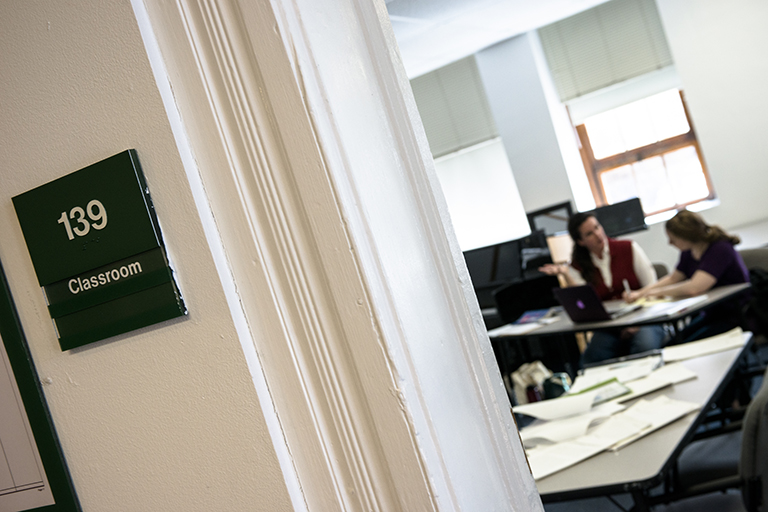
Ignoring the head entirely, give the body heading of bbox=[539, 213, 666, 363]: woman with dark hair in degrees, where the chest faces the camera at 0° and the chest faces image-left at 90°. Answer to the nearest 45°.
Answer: approximately 0°

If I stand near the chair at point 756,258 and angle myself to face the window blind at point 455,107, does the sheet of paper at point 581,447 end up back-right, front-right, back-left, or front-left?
back-left

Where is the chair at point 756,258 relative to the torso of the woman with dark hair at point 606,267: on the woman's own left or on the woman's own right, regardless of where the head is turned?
on the woman's own left

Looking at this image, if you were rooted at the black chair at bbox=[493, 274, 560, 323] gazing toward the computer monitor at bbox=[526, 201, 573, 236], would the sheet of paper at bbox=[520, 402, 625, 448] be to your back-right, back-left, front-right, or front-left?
back-right

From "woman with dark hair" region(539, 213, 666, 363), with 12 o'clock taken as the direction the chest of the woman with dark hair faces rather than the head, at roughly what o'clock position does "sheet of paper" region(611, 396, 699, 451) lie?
The sheet of paper is roughly at 12 o'clock from the woman with dark hair.

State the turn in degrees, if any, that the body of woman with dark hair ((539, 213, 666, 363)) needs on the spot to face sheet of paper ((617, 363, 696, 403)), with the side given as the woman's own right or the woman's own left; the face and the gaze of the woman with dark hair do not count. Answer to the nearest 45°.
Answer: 0° — they already face it

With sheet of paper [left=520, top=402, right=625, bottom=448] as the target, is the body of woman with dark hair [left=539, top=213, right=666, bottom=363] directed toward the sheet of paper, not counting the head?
yes

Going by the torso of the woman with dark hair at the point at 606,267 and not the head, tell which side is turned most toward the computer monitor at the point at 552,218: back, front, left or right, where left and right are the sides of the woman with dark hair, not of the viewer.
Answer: back

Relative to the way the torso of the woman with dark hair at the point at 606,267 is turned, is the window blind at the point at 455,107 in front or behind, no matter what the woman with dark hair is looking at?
behind

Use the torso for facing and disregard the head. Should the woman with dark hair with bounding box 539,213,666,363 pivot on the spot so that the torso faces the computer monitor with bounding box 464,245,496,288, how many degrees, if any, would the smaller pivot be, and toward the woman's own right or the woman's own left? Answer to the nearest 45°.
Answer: approximately 135° to the woman's own right

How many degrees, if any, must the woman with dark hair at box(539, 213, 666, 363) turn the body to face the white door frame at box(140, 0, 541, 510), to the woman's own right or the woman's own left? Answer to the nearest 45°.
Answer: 0° — they already face it

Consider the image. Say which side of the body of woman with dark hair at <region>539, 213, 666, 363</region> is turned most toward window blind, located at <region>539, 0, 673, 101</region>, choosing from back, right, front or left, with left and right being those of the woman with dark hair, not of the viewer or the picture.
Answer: back
